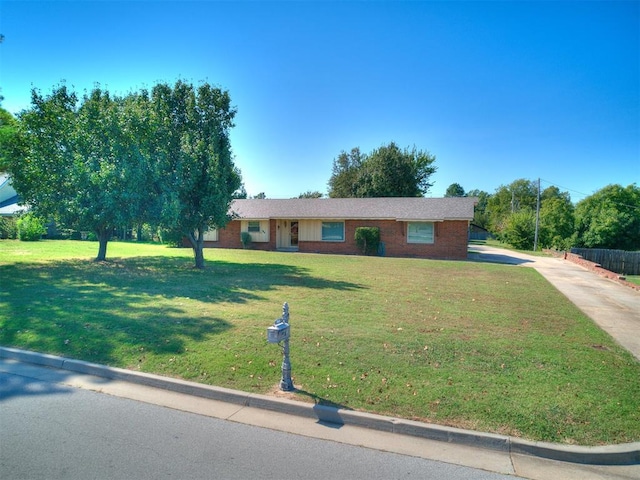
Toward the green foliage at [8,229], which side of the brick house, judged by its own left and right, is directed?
right

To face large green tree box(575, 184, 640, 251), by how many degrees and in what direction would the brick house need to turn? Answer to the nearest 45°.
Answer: approximately 90° to its left

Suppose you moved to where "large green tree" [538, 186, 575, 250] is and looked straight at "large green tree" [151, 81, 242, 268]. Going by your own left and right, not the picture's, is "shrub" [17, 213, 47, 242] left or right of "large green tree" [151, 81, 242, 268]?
right

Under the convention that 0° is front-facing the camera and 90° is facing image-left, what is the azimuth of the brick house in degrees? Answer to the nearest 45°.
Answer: approximately 0°

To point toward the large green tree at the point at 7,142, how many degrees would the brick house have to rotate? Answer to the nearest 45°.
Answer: approximately 45° to its right

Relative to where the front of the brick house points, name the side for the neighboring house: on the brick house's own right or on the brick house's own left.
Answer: on the brick house's own right

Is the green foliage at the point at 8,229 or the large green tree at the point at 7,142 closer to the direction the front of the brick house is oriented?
the large green tree

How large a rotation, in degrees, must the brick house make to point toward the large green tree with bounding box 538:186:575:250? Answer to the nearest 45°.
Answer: approximately 135° to its left

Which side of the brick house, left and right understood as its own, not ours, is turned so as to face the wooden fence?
left

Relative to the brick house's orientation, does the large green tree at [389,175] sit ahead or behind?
behind
